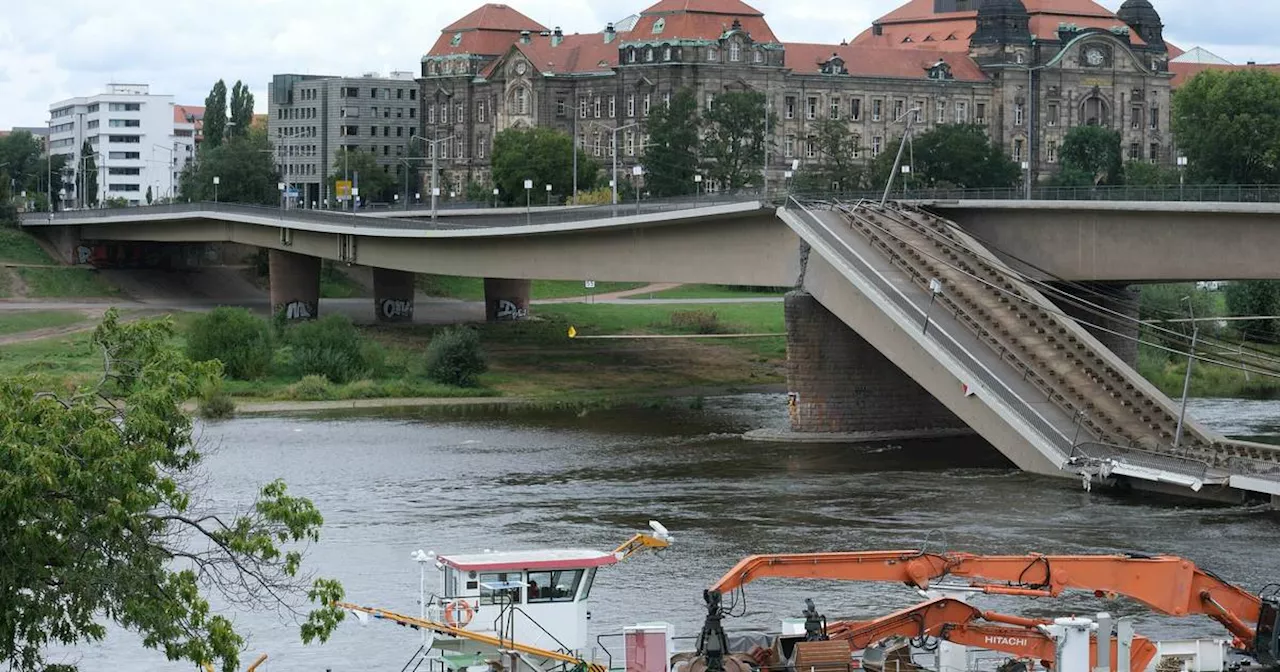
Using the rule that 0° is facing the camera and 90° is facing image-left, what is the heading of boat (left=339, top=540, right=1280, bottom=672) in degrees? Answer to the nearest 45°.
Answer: approximately 270°

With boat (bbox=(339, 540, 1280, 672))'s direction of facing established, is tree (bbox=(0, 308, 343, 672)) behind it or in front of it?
behind
